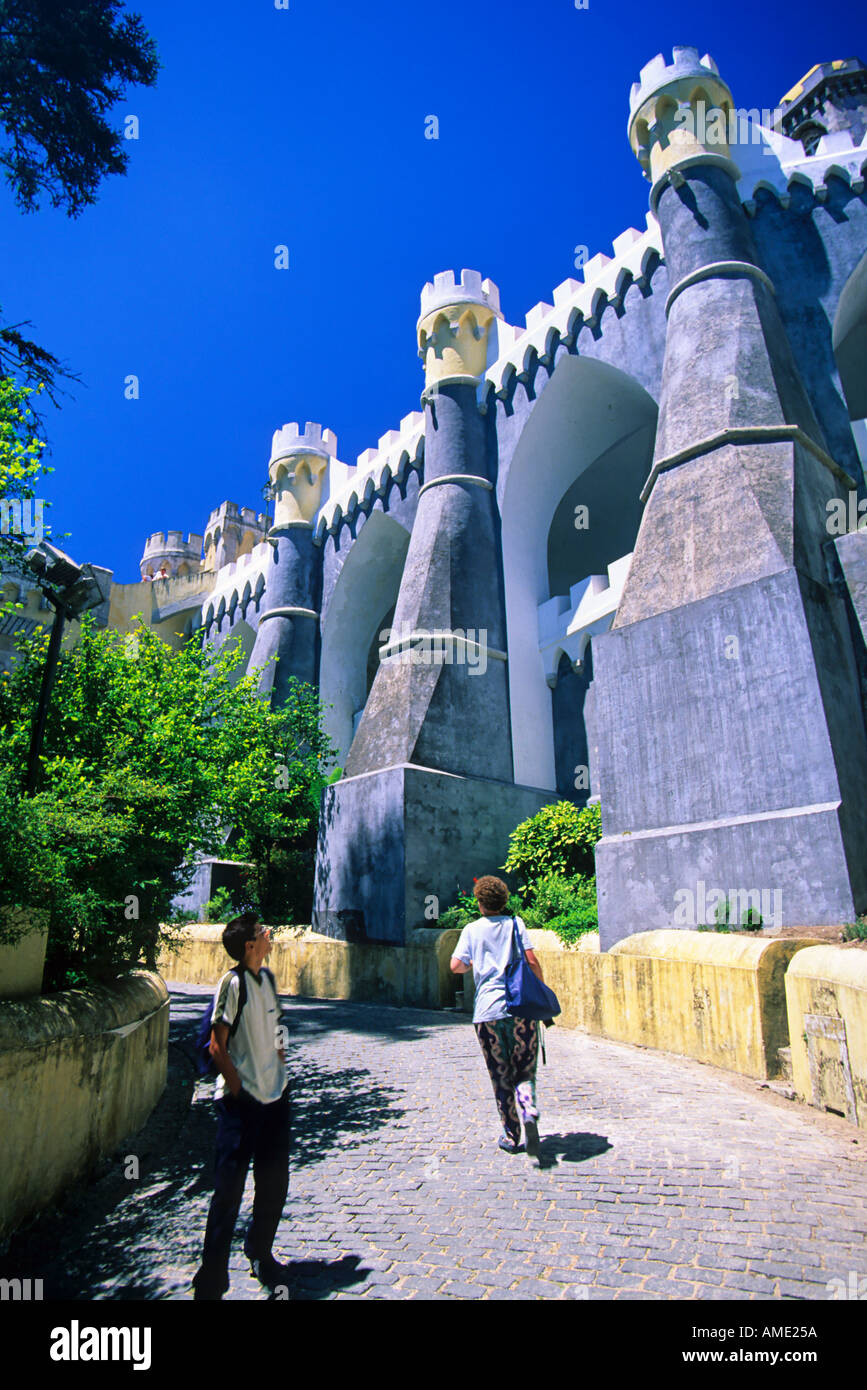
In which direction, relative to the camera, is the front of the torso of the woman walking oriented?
away from the camera

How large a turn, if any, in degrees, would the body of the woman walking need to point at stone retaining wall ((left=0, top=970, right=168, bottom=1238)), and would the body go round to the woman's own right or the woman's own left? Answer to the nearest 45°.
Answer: approximately 90° to the woman's own left

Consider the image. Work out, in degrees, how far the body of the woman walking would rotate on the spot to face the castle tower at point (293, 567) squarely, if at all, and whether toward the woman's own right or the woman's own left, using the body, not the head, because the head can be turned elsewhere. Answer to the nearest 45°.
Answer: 0° — they already face it

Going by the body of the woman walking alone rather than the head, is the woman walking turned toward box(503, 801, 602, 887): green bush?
yes

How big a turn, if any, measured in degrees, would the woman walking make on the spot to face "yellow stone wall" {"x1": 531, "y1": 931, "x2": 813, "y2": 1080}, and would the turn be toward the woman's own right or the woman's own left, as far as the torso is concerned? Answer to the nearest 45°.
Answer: approximately 45° to the woman's own right

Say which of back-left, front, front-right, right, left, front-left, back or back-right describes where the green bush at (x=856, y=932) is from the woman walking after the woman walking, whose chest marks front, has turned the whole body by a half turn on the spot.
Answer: back-left

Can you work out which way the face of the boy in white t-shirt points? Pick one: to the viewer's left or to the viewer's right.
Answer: to the viewer's right

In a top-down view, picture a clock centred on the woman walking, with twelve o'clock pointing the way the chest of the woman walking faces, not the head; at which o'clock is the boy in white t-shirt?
The boy in white t-shirt is roughly at 7 o'clock from the woman walking.

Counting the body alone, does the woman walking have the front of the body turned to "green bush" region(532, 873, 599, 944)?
yes
